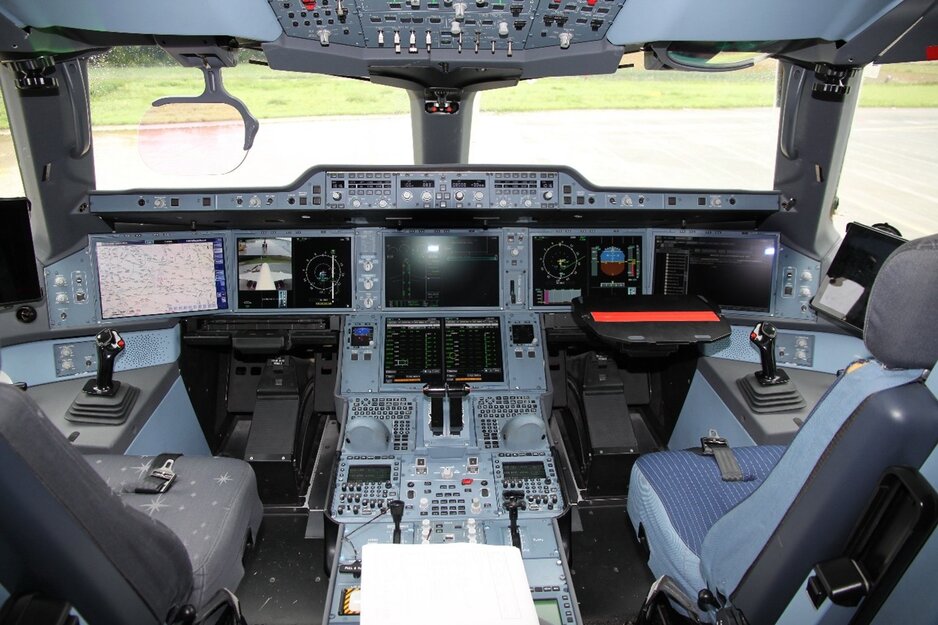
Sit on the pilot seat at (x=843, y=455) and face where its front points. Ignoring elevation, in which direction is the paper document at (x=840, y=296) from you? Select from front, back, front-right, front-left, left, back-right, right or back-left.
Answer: front-right

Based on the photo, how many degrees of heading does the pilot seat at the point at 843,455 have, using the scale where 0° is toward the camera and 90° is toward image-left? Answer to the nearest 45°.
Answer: approximately 135°

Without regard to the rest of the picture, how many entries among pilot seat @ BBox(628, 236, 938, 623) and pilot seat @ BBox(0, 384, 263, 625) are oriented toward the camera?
0

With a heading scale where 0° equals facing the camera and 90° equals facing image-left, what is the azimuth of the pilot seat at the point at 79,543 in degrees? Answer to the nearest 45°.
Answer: approximately 225°

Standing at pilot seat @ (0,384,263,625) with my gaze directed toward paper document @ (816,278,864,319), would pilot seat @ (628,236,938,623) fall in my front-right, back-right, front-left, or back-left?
front-right
